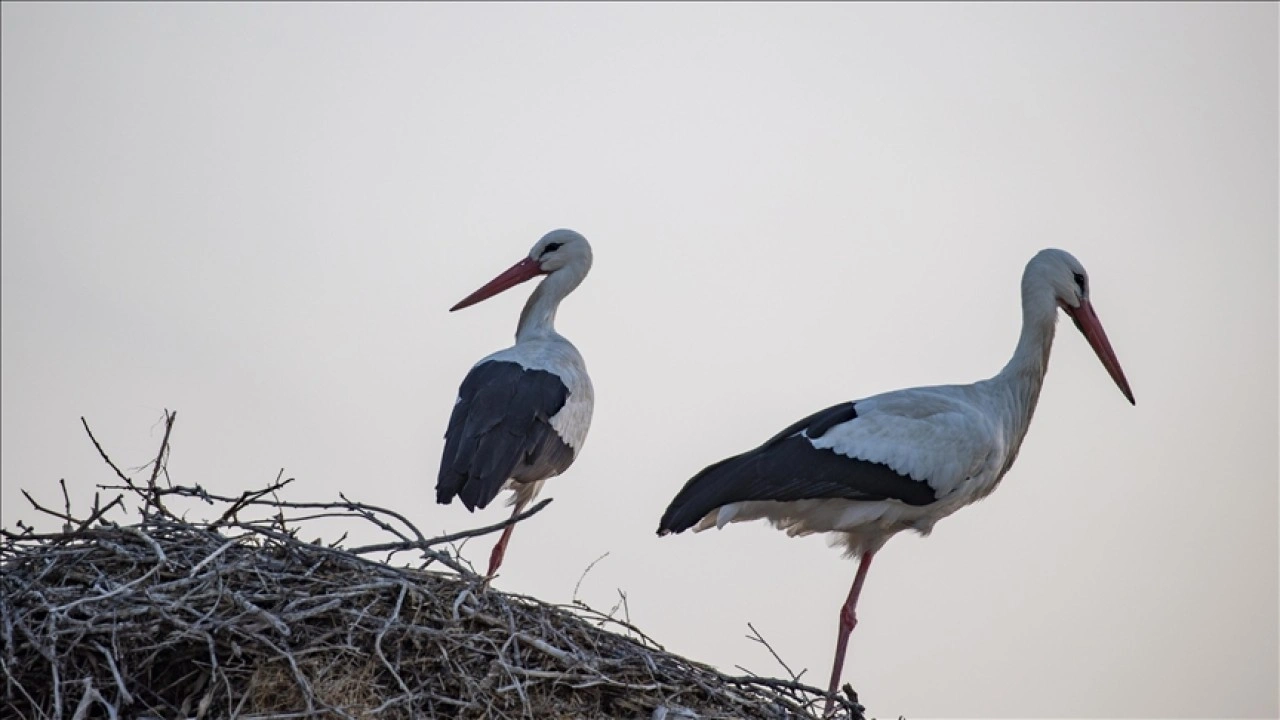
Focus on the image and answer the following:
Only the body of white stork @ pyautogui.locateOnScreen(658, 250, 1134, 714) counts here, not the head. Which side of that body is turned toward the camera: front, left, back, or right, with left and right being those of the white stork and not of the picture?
right
